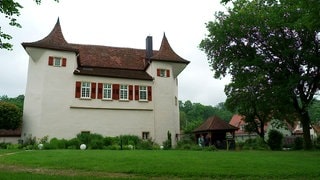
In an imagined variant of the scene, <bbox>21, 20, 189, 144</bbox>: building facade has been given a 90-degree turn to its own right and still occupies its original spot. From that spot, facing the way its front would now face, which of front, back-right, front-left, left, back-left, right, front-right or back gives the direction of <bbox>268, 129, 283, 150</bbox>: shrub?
back

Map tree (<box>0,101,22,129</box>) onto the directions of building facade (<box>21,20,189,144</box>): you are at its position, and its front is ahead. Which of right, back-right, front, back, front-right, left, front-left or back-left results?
right

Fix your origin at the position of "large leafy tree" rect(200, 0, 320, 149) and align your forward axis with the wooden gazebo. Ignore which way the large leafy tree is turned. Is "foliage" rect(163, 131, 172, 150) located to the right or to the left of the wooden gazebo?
left

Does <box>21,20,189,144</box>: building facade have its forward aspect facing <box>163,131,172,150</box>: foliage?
no

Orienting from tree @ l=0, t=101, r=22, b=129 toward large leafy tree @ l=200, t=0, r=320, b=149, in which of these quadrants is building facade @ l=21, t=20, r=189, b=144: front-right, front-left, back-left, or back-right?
front-left

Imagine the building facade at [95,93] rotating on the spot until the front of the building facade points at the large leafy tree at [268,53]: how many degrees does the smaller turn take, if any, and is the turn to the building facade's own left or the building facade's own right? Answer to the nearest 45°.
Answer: approximately 45° to the building facade's own left

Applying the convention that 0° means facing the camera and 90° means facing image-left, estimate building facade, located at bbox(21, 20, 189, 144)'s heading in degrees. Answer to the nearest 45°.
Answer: approximately 0°

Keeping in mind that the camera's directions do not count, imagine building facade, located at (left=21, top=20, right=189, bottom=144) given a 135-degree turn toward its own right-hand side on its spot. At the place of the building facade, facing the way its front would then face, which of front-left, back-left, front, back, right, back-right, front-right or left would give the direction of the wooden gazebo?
back-right
